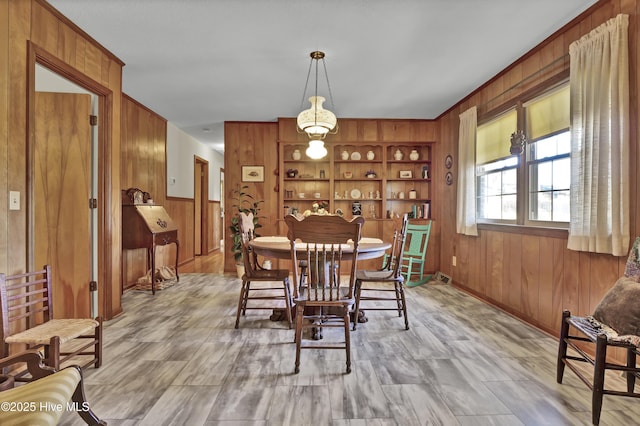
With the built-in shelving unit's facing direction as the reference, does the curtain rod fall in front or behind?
in front

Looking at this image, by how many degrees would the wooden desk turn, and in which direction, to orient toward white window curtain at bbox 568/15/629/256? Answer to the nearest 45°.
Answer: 0° — it already faces it

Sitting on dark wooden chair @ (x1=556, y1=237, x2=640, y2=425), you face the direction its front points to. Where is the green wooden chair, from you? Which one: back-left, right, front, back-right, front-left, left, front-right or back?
right

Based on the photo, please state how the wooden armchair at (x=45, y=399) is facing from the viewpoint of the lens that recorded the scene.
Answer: facing the viewer and to the right of the viewer

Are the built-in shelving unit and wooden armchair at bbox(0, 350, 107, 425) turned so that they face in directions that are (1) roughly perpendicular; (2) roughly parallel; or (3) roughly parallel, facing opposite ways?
roughly perpendicular

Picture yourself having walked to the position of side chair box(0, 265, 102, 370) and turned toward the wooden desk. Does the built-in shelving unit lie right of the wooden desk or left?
right

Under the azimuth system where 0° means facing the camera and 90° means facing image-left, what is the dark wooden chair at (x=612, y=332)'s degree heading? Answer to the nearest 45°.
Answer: approximately 45°

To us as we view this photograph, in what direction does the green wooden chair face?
facing the viewer and to the left of the viewer

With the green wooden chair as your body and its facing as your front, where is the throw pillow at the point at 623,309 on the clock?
The throw pillow is roughly at 10 o'clock from the green wooden chair.

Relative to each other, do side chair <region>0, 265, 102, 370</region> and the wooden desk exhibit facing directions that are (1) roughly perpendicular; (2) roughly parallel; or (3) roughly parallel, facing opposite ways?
roughly parallel

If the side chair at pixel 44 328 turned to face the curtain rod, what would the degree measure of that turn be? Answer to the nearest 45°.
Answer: approximately 45° to its left

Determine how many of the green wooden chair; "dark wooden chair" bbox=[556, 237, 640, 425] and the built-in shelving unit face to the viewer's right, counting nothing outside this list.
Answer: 0

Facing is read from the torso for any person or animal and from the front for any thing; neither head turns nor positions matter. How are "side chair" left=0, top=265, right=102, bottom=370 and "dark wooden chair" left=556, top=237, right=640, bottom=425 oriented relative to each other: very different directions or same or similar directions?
very different directions

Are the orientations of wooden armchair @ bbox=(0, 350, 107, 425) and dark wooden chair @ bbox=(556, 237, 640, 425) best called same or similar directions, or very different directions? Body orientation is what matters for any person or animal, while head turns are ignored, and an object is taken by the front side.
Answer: very different directions

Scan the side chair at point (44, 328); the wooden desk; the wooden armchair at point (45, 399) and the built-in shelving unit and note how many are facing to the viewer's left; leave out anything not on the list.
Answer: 0

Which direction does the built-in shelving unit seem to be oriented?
toward the camera

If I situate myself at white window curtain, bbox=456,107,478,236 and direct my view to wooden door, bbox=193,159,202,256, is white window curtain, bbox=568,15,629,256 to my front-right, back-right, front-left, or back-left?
back-left
